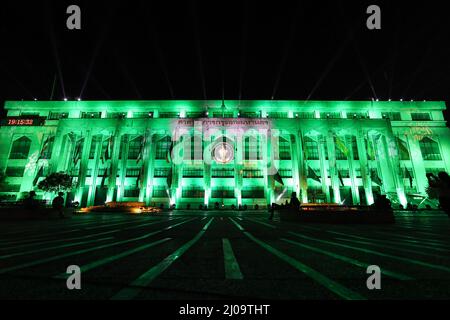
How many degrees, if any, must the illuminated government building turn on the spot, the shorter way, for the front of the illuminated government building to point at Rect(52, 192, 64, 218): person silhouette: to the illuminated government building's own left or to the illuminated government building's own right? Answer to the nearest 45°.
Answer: approximately 45° to the illuminated government building's own right

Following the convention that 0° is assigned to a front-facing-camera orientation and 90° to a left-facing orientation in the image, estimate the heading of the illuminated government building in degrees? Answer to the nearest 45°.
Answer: approximately 0°

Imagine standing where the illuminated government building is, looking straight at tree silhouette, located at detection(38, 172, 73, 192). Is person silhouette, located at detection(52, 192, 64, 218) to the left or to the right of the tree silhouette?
left

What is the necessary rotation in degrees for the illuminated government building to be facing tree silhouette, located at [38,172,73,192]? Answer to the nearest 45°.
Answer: approximately 90° to its right

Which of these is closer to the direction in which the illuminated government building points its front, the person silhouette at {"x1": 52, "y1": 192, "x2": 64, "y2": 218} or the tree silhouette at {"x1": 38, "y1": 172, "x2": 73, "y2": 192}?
the person silhouette
